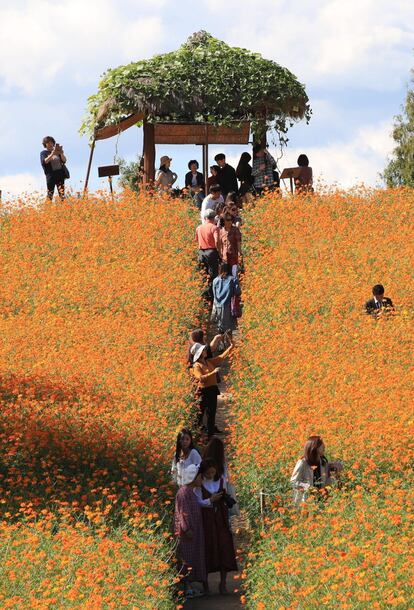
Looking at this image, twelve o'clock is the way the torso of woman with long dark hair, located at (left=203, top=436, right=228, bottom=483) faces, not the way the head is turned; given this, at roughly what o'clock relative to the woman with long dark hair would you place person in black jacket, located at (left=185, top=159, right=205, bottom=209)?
The person in black jacket is roughly at 12 o'clock from the woman with long dark hair.

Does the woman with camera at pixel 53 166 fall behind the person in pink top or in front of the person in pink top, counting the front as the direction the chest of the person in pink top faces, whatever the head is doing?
in front

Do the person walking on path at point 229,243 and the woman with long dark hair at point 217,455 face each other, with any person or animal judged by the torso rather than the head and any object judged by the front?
yes

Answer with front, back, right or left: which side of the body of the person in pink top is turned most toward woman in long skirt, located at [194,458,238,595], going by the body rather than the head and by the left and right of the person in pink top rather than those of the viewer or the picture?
back

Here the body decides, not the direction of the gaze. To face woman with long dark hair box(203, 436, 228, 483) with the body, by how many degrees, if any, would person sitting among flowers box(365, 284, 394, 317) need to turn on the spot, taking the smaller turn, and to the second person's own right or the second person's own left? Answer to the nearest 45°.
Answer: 0° — they already face them

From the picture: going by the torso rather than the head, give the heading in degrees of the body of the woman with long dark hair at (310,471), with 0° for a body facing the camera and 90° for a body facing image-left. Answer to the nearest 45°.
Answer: approximately 315°

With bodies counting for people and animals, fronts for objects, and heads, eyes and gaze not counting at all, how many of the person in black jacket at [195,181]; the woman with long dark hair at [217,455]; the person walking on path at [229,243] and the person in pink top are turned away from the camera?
2

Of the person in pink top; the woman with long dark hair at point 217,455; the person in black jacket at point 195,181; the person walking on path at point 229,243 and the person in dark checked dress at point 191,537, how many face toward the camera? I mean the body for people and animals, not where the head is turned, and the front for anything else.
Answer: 2

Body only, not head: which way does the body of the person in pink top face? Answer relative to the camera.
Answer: away from the camera

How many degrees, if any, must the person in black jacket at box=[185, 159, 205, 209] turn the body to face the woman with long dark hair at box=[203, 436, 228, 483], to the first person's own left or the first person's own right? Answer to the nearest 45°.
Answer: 0° — they already face them

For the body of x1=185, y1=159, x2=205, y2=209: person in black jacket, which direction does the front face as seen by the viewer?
toward the camera

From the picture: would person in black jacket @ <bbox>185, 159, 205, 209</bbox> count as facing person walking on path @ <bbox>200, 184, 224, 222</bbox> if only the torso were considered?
yes
